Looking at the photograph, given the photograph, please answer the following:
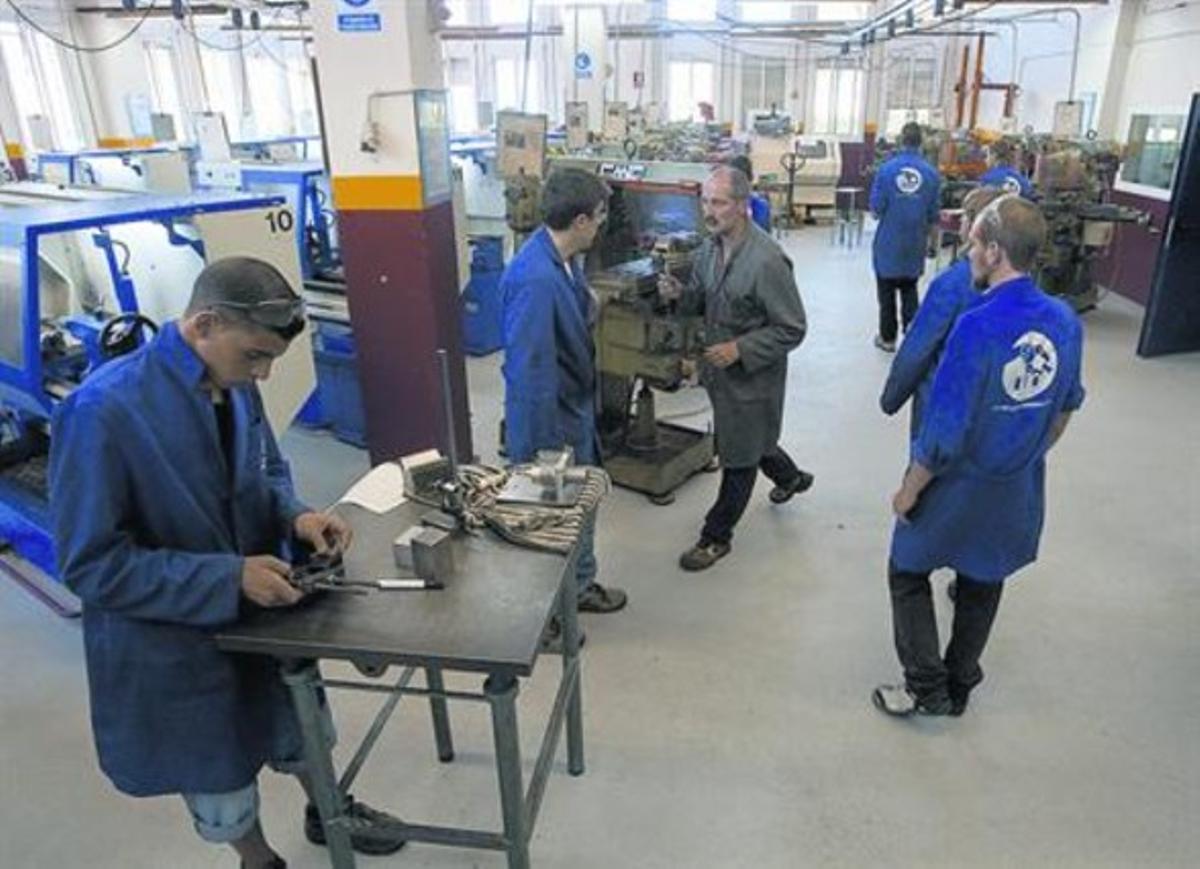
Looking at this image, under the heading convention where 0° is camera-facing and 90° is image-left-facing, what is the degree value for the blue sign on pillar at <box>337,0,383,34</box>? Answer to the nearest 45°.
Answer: approximately 0°

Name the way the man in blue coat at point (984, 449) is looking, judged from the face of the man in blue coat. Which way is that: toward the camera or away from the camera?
away from the camera

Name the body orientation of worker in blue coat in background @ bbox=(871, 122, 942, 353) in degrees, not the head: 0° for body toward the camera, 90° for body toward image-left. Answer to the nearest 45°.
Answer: approximately 180°

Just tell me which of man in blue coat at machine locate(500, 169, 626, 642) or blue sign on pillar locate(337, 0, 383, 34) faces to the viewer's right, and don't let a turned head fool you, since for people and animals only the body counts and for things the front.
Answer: the man in blue coat at machine

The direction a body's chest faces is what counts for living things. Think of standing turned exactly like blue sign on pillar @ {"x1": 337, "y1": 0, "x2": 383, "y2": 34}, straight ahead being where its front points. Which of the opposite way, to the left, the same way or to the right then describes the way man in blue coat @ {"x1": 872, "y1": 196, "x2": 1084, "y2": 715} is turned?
the opposite way

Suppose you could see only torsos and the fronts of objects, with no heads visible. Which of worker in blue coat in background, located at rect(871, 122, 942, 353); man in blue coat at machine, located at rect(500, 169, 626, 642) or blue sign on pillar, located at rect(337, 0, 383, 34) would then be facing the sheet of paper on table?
the blue sign on pillar

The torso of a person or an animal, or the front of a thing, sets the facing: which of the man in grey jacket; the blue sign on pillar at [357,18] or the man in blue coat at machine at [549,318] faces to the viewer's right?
the man in blue coat at machine

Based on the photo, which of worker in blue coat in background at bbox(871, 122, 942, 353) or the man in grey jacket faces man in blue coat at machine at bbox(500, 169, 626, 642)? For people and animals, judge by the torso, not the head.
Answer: the man in grey jacket

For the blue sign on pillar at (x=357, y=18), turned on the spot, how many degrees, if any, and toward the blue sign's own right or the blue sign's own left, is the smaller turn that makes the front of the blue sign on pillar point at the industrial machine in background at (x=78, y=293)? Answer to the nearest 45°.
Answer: approximately 90° to the blue sign's own right

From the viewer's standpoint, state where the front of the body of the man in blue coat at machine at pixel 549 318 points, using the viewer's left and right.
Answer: facing to the right of the viewer

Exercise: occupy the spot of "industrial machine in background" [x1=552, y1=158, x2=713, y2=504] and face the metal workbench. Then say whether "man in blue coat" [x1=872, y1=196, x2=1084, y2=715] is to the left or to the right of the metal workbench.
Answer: left

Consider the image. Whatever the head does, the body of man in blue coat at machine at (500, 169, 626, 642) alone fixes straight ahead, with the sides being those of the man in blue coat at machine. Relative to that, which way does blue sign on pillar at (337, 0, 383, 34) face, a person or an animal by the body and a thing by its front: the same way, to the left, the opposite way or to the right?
to the right
